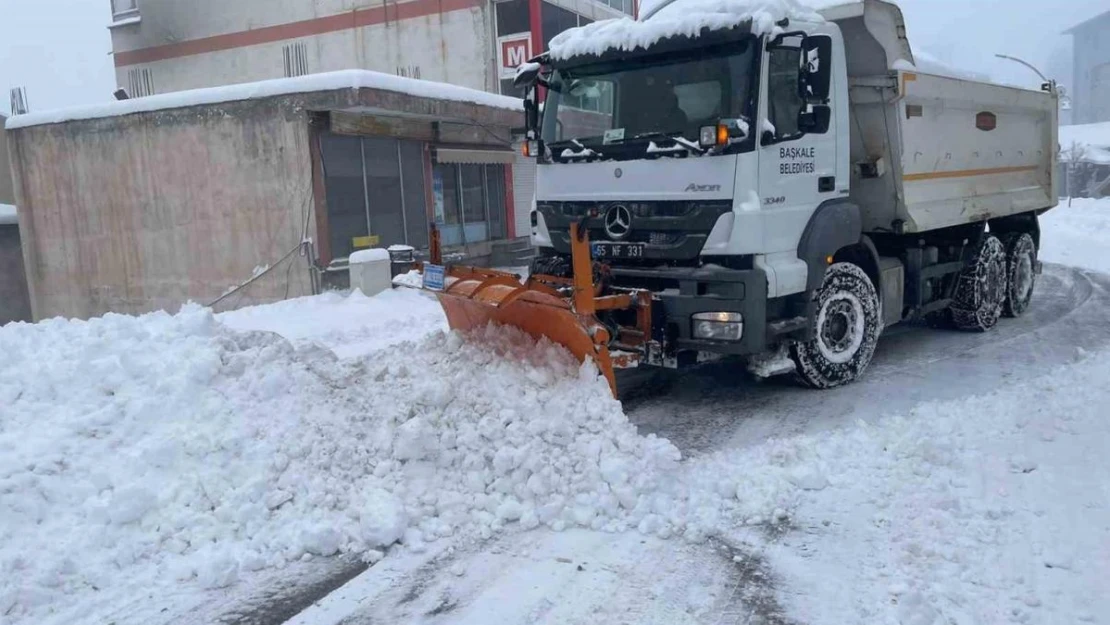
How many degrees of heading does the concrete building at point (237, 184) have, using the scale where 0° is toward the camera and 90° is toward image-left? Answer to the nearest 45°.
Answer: approximately 315°

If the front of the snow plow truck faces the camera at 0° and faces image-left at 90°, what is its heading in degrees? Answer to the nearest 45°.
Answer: approximately 45°

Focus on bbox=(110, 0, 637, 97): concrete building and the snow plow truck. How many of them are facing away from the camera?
0

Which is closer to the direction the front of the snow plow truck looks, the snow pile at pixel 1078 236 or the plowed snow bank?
the plowed snow bank

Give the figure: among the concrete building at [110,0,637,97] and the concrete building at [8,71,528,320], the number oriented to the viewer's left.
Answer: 0

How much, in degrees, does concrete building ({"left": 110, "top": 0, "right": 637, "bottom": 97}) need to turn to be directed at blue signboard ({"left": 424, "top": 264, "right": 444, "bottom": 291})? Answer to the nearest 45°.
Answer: approximately 45° to its right

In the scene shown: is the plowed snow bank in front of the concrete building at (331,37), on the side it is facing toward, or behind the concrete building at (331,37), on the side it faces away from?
in front

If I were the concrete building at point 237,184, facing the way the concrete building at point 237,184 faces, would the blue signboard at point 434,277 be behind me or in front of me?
in front

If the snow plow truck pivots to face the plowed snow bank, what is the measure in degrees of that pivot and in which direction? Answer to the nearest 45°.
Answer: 0° — it already faces it

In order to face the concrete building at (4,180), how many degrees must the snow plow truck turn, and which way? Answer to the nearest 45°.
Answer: approximately 90° to its right

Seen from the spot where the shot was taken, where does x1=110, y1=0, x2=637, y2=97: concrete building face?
facing the viewer and to the right of the viewer

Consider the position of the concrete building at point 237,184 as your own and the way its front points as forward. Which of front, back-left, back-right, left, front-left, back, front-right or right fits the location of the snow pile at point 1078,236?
front-left
